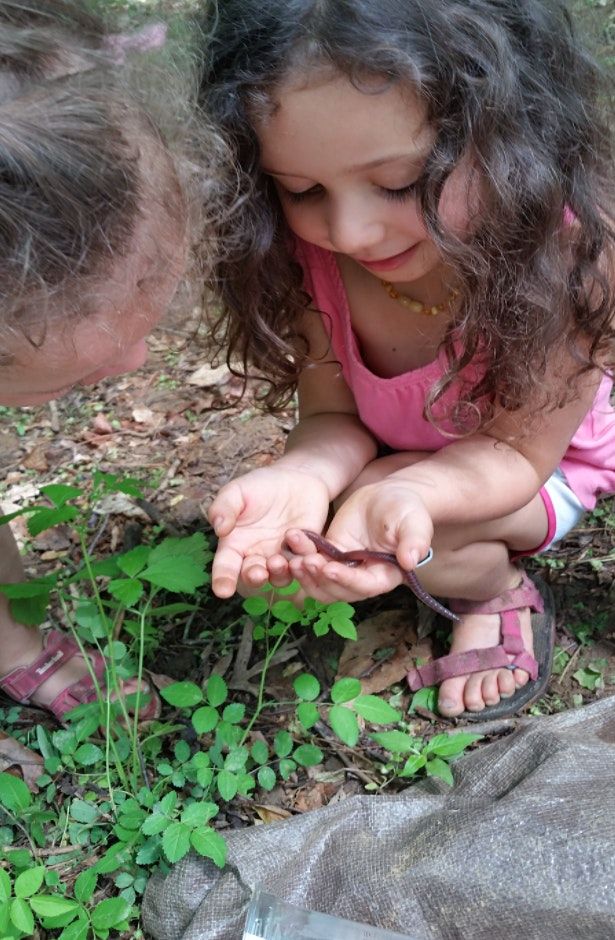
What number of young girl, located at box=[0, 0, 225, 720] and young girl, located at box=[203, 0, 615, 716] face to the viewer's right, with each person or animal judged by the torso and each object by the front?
1

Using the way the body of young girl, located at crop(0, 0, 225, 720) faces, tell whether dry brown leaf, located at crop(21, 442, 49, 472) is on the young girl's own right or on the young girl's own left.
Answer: on the young girl's own left

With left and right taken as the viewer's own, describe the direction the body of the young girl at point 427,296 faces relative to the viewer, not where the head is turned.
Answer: facing the viewer and to the left of the viewer

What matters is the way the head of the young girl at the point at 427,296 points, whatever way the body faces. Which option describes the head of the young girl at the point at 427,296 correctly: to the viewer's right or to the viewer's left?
to the viewer's left

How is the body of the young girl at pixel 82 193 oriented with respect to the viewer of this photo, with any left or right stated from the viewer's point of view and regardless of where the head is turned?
facing to the right of the viewer
